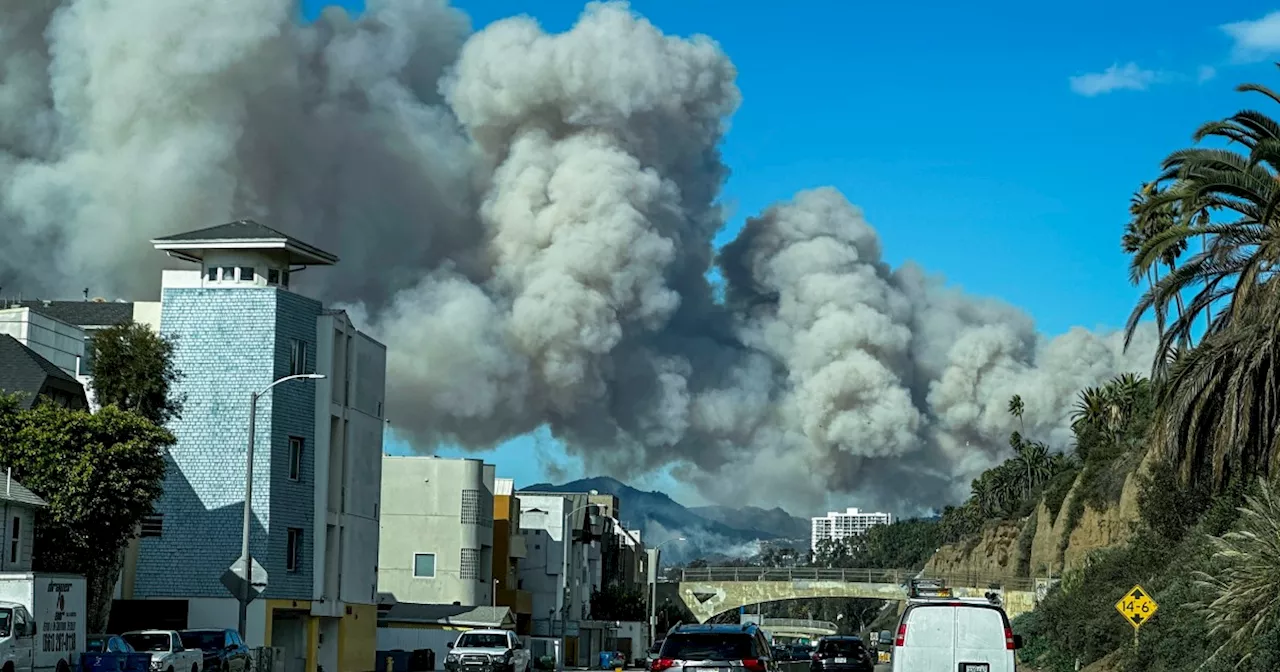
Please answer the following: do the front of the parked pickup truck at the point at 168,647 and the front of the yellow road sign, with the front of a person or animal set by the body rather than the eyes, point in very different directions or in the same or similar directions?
same or similar directions

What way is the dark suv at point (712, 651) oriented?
away from the camera

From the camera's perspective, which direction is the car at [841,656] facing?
away from the camera

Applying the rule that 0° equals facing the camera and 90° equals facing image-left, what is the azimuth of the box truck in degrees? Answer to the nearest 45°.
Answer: approximately 45°

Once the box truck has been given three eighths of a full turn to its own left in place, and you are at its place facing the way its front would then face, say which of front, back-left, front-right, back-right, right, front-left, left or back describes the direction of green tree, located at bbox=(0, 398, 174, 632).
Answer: left

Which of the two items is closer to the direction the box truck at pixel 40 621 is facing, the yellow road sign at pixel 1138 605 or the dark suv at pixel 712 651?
the dark suv

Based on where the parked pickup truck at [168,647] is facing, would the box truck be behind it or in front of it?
in front

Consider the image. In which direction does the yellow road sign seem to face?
toward the camera

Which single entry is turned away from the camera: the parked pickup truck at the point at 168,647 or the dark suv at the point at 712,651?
the dark suv

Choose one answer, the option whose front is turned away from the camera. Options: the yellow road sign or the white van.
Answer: the white van

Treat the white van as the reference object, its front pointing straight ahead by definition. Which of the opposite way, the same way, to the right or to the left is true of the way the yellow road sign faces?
the opposite way

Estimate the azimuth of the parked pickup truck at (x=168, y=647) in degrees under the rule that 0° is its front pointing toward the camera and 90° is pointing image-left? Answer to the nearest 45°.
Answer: approximately 45°

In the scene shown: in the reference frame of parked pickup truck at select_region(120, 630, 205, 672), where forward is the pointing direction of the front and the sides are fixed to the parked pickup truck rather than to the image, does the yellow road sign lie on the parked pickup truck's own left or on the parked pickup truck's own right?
on the parked pickup truck's own left
